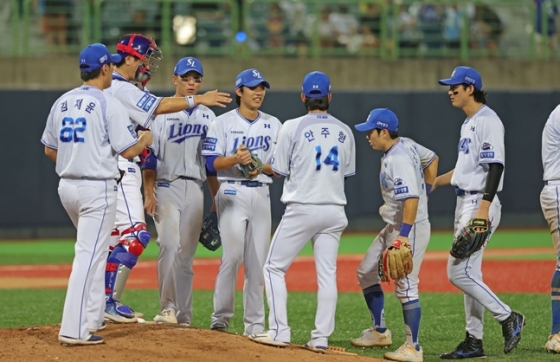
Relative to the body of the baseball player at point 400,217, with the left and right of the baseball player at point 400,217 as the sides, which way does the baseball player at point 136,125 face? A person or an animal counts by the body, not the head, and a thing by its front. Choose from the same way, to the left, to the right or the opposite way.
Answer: the opposite way

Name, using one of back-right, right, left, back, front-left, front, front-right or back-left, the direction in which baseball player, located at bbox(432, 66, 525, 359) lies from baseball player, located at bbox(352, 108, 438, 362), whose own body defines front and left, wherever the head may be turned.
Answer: back

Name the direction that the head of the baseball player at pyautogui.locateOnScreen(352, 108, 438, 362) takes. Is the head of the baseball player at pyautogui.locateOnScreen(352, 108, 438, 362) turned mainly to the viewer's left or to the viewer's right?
to the viewer's left

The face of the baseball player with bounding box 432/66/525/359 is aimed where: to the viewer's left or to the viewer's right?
to the viewer's left

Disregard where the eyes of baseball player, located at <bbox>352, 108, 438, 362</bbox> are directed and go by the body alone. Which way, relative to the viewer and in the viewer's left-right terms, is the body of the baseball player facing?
facing to the left of the viewer

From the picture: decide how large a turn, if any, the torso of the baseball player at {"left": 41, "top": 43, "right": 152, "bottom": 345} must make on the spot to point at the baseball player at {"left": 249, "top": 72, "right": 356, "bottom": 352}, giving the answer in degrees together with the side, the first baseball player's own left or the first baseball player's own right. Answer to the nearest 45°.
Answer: approximately 45° to the first baseball player's own right

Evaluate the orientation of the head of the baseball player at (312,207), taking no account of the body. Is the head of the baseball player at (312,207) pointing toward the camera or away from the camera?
away from the camera

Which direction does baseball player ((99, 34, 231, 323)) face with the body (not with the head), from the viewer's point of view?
to the viewer's right

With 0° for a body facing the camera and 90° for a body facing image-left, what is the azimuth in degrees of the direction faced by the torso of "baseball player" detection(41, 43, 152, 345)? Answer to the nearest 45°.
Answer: approximately 225°

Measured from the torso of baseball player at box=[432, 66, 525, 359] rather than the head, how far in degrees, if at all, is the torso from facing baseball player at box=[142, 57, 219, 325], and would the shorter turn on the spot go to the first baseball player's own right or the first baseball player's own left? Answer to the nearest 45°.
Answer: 0° — they already face them
